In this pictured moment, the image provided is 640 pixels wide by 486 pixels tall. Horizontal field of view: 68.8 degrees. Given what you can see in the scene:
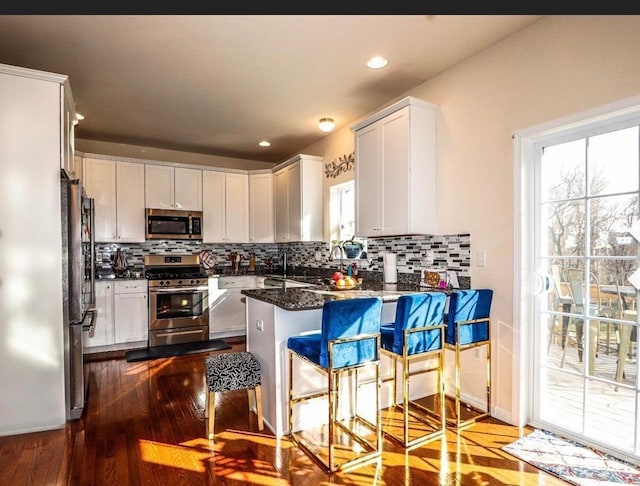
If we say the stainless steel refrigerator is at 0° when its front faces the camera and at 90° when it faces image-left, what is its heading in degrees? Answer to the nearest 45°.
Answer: approximately 270°

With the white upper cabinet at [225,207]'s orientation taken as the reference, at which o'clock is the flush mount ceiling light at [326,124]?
The flush mount ceiling light is roughly at 11 o'clock from the white upper cabinet.

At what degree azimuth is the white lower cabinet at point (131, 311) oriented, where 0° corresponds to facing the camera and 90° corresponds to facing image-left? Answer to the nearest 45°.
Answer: approximately 0°

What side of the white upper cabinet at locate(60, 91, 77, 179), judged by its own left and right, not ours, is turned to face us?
right

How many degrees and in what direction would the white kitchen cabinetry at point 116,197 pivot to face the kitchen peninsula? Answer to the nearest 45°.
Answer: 0° — it already faces it

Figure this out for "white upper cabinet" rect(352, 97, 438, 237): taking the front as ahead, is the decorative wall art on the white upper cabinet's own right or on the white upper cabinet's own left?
on the white upper cabinet's own right

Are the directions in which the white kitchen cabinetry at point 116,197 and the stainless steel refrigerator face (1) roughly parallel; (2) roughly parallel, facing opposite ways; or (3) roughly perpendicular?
roughly perpendicular

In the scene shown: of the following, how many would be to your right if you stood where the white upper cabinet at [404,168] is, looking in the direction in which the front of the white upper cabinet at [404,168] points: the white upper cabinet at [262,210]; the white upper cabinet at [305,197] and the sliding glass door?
2
